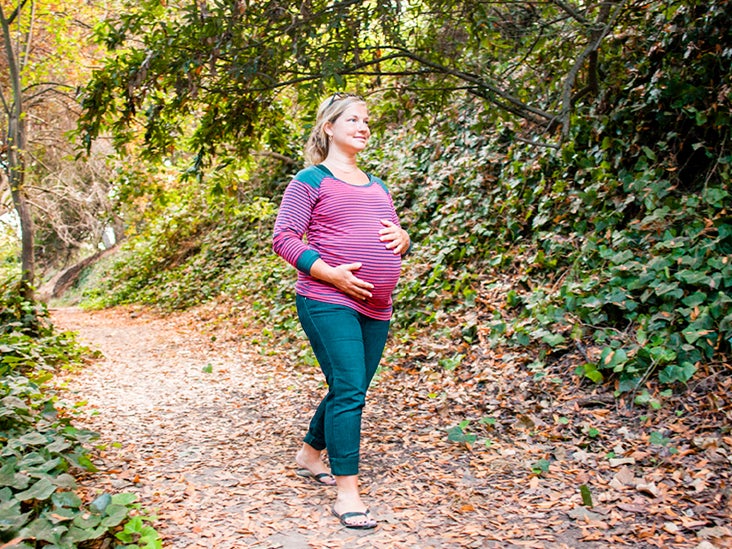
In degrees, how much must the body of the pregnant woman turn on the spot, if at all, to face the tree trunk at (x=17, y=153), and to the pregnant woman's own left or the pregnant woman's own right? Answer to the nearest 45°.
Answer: approximately 180°

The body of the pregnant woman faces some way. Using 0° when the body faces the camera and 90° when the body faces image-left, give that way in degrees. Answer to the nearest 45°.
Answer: approximately 315°
